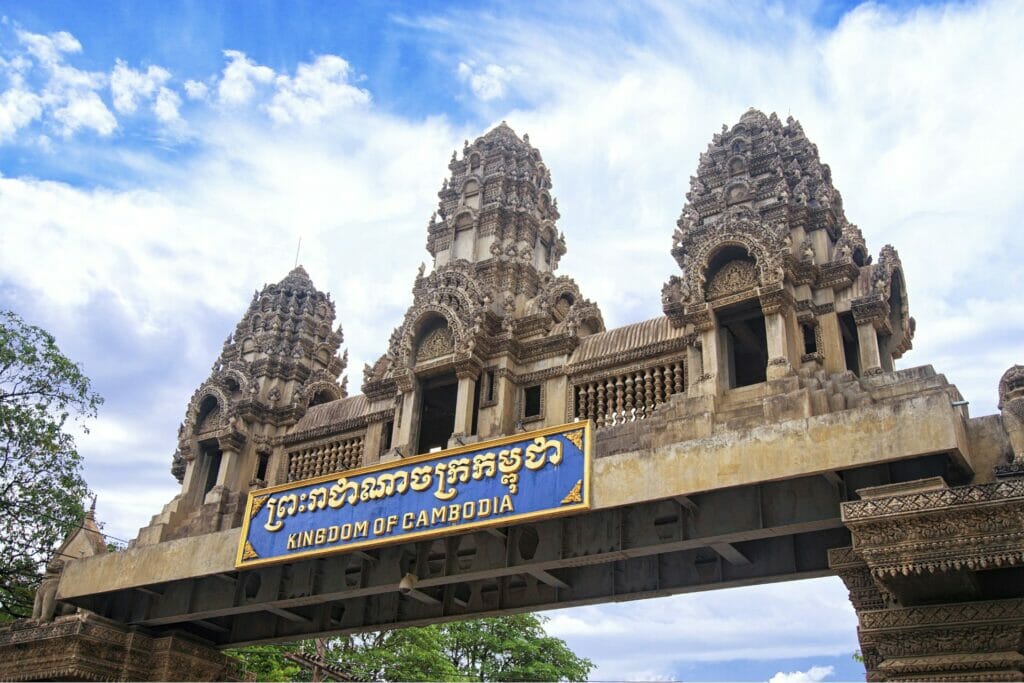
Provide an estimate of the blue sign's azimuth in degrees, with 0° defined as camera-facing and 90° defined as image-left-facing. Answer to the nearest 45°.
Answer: approximately 45°
